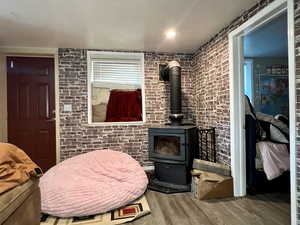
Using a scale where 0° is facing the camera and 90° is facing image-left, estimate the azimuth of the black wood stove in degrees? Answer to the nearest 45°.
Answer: approximately 45°

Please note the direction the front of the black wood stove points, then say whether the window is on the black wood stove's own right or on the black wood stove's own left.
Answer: on the black wood stove's own right

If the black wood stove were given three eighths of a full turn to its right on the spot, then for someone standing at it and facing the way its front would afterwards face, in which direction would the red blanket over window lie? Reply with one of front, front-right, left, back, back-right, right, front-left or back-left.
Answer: front-left

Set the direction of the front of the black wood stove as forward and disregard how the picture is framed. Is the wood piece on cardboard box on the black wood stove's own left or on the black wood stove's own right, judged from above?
on the black wood stove's own left

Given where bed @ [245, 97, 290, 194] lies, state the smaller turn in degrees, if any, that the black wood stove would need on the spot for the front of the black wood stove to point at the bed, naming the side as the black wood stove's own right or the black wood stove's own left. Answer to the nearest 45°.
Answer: approximately 135° to the black wood stove's own left

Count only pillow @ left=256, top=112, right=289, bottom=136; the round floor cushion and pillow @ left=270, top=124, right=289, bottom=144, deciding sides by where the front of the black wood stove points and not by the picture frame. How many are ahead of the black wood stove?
1

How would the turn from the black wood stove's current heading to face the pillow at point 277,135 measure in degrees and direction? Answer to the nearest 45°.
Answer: approximately 135° to its left

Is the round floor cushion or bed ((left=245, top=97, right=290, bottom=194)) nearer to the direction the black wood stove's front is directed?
the round floor cushion

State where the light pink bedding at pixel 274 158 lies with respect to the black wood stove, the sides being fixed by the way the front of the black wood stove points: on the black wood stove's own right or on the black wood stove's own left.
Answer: on the black wood stove's own left

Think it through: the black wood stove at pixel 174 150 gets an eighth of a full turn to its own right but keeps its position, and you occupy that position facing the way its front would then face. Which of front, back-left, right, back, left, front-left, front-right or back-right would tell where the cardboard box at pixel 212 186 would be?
back-left

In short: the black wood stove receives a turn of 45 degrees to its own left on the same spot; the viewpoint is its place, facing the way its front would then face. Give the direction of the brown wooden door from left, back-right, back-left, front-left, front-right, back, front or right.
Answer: right

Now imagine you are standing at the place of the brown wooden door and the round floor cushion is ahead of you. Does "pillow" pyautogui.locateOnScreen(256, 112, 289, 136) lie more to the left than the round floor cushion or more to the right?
left
